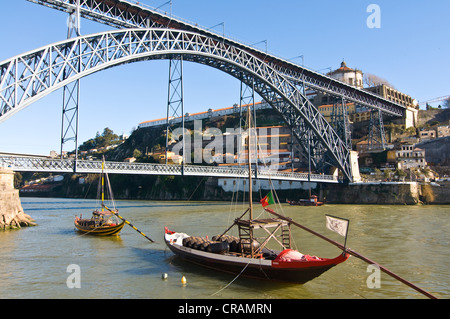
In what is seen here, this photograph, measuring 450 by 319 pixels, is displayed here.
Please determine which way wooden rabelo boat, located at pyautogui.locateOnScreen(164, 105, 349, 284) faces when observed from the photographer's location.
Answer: facing away from the viewer and to the left of the viewer
